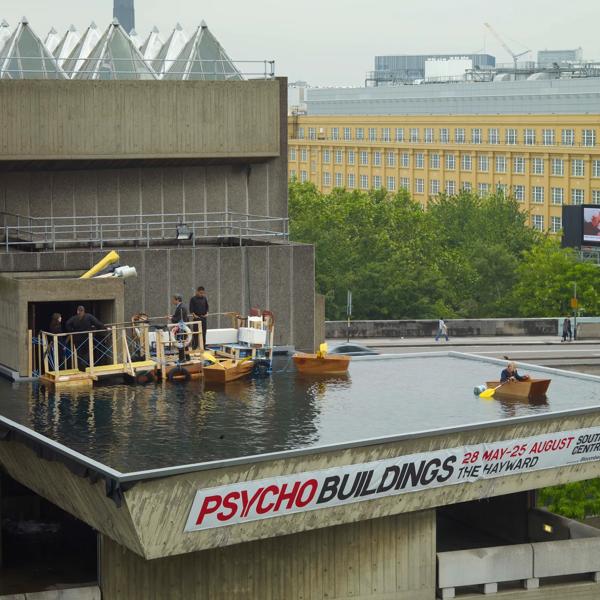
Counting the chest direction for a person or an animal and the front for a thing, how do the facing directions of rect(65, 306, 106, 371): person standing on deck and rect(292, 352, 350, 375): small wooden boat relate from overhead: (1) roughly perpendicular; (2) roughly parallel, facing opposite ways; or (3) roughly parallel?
roughly perpendicular

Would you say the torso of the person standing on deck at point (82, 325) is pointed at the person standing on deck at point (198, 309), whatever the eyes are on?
no

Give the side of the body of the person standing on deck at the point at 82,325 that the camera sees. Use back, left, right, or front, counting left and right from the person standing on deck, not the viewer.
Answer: front

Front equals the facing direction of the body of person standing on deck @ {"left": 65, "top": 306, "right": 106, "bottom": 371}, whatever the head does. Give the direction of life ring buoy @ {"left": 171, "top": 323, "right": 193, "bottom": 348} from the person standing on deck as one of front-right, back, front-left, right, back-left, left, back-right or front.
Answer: left

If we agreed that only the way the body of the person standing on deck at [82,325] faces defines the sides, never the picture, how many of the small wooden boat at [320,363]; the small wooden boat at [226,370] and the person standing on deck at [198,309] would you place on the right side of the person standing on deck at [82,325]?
0

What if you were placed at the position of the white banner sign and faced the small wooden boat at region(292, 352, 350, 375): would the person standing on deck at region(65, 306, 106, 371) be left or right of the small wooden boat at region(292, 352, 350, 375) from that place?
left
